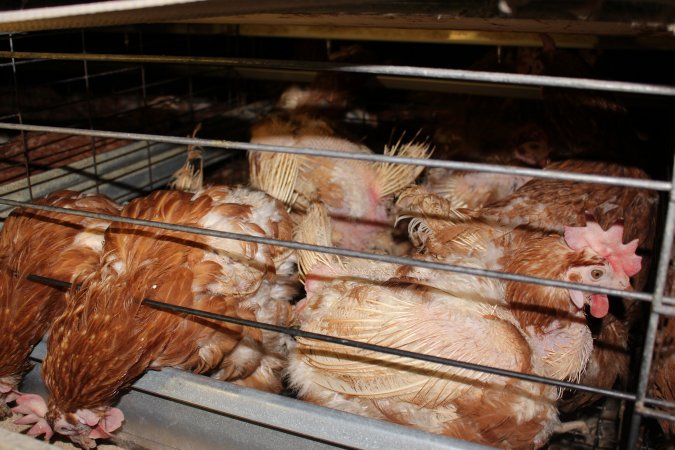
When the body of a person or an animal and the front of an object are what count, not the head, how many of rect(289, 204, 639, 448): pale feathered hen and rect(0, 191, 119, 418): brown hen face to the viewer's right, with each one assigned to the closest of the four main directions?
1

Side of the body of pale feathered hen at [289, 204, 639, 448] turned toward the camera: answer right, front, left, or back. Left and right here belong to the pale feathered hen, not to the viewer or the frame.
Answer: right

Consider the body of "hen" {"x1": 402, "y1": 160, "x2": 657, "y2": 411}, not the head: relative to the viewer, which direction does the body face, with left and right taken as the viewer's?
facing to the right of the viewer

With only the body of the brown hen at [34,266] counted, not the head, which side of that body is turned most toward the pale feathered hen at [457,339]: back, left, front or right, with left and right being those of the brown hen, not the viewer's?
left

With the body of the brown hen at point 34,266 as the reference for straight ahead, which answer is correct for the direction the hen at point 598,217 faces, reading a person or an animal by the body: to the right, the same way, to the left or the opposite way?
to the left

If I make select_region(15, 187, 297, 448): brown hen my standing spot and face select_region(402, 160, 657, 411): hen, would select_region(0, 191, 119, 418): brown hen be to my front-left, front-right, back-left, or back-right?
back-left

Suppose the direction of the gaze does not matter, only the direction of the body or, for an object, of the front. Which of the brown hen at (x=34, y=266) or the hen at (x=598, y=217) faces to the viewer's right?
the hen

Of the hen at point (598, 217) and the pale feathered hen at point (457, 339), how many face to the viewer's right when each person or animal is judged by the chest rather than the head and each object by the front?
2

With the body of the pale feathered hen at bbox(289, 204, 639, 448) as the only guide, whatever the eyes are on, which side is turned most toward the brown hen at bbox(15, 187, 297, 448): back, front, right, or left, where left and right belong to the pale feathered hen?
back

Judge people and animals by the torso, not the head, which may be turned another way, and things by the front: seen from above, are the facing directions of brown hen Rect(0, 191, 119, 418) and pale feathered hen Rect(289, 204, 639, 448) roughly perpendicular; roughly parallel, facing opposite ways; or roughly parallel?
roughly perpendicular

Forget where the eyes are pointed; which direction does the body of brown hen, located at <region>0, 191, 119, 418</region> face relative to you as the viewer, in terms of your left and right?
facing the viewer and to the left of the viewer

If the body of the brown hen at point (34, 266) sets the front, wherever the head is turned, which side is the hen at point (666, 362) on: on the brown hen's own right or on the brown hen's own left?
on the brown hen's own left
